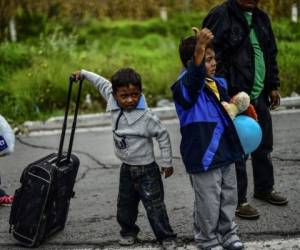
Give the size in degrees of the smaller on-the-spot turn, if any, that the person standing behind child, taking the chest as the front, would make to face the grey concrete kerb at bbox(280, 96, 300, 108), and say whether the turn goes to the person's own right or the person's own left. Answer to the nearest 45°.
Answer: approximately 135° to the person's own left

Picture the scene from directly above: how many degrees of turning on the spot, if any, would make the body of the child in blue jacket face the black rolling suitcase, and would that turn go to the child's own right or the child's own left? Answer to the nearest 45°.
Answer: approximately 135° to the child's own right

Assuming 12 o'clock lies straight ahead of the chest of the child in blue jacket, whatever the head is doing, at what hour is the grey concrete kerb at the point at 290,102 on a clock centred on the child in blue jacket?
The grey concrete kerb is roughly at 8 o'clock from the child in blue jacket.

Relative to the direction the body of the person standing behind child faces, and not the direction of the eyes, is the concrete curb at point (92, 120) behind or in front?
behind

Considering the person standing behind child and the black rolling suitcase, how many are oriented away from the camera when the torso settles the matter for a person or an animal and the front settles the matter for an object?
0

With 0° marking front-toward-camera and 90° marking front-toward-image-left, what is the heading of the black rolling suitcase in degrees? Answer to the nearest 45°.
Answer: approximately 45°

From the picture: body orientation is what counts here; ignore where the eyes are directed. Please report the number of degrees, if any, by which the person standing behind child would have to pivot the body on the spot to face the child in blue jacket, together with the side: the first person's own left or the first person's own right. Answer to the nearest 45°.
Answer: approximately 45° to the first person's own right

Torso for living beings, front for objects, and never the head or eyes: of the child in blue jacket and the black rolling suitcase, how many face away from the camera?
0

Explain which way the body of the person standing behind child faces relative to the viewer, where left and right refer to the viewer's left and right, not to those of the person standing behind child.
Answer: facing the viewer and to the right of the viewer

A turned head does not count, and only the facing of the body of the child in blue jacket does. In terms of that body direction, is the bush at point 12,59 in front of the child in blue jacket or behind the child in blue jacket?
behind

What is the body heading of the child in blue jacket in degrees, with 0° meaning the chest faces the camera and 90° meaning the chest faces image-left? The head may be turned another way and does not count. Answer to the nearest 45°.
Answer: approximately 315°
